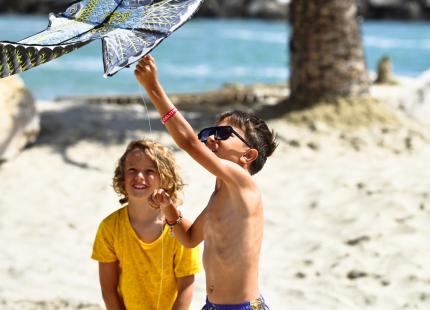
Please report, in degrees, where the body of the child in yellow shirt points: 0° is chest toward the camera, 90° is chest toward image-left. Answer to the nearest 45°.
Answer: approximately 0°

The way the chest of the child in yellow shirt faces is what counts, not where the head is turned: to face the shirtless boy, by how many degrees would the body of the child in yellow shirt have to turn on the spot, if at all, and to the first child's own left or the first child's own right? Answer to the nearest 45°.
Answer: approximately 45° to the first child's own left
